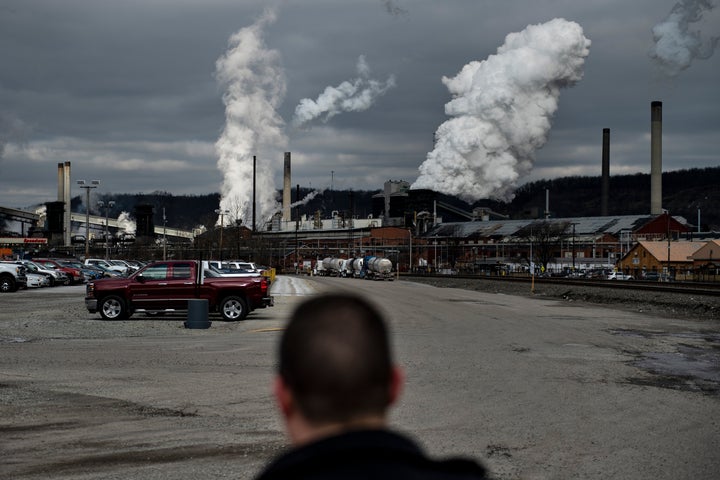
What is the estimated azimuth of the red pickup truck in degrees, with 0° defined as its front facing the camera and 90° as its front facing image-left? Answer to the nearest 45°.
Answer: approximately 90°

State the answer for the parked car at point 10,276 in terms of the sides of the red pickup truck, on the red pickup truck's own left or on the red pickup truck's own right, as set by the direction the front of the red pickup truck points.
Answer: on the red pickup truck's own right
